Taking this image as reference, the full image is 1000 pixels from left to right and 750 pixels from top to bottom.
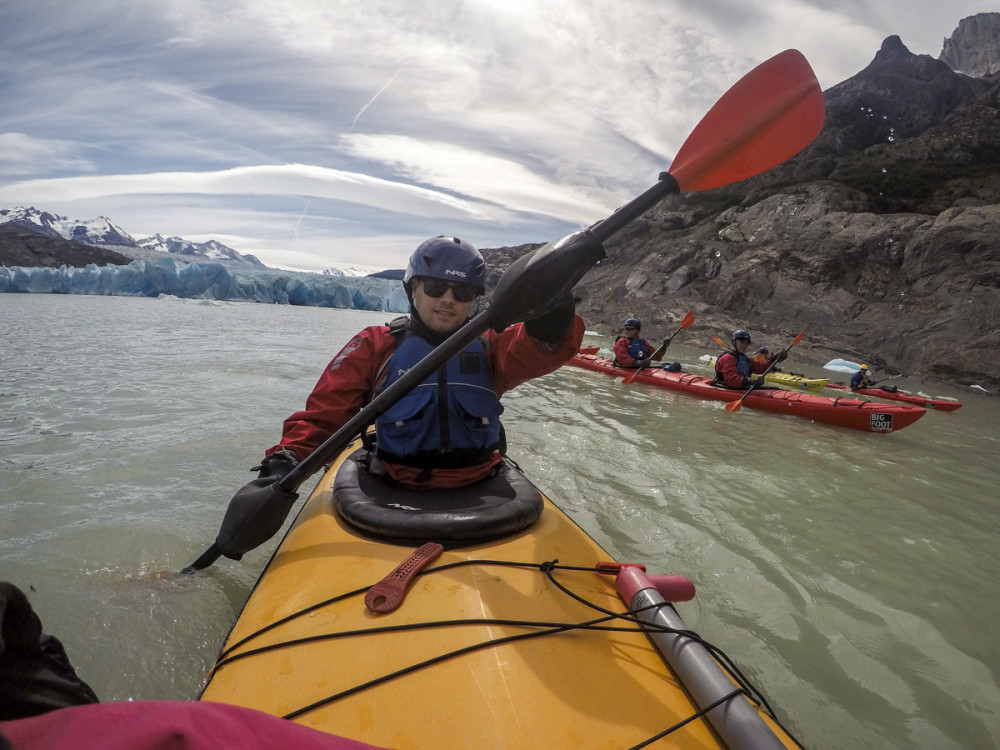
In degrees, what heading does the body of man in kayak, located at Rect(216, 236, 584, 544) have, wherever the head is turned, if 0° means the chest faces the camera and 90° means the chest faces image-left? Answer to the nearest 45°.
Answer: approximately 0°

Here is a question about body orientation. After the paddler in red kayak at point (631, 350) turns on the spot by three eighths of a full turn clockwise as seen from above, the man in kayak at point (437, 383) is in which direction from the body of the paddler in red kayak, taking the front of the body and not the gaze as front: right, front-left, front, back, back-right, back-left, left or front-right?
left

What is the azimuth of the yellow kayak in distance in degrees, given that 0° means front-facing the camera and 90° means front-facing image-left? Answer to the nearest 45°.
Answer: approximately 315°

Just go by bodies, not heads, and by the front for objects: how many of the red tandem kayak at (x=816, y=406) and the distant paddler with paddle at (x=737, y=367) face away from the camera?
0

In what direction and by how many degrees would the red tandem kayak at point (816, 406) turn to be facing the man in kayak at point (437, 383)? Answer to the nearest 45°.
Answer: approximately 45° to its right

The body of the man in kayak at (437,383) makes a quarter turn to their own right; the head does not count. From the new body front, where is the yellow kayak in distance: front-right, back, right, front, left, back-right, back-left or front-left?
back-right
